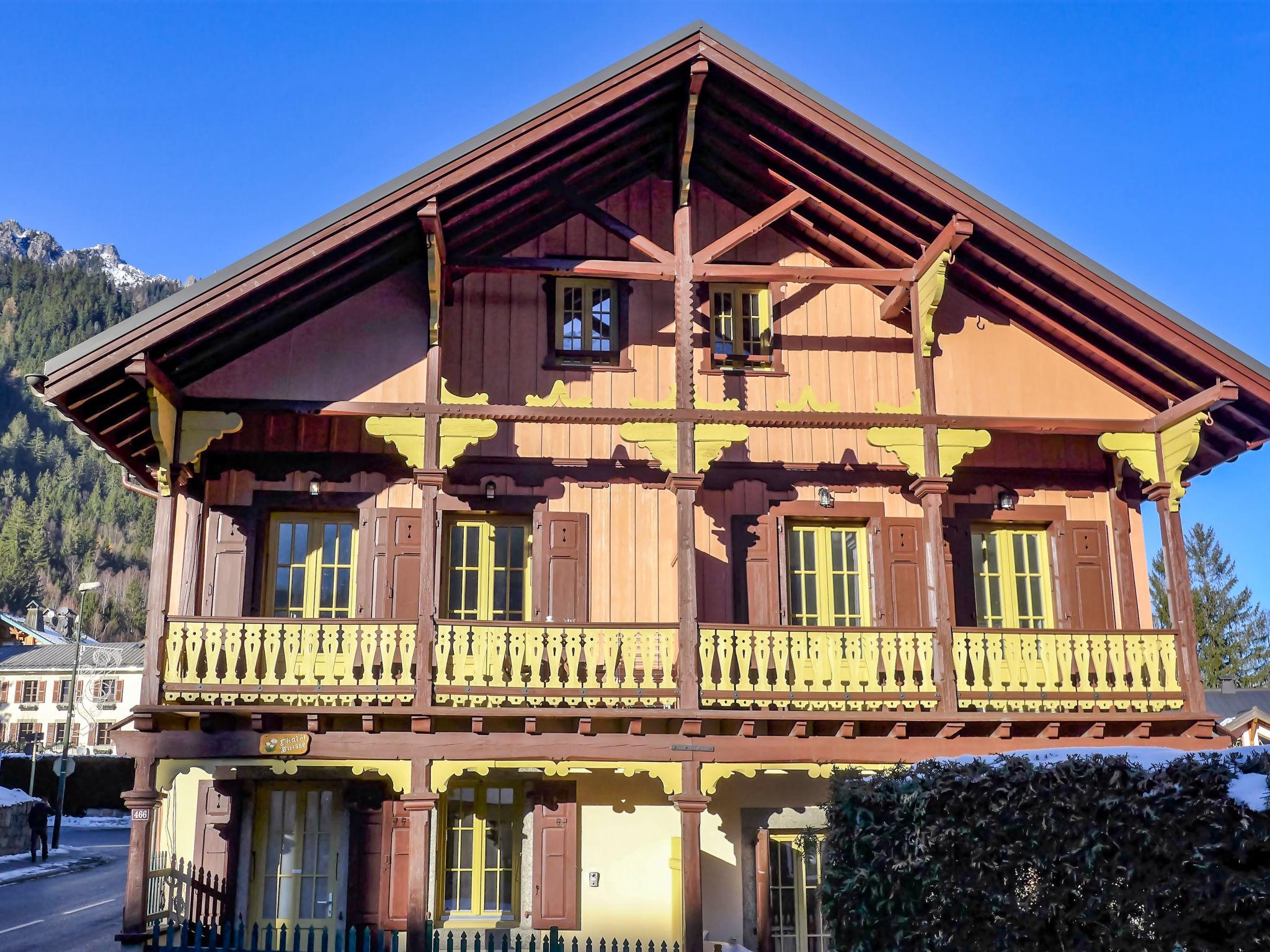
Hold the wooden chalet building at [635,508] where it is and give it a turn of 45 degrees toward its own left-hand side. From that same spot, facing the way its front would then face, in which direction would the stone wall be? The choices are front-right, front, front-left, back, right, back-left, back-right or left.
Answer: back

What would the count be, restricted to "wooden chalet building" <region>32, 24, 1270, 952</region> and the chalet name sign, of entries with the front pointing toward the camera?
2

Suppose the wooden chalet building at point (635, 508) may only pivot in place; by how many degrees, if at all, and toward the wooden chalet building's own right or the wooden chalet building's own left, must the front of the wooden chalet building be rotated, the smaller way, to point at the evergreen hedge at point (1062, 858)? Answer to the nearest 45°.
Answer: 0° — it already faces it

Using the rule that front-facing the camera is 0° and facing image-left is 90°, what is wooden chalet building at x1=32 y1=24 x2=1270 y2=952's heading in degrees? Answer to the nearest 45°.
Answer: approximately 0°

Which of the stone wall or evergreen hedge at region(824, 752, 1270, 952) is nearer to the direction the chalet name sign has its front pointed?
the evergreen hedge

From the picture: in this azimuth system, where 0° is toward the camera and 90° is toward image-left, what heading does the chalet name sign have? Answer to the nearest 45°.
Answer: approximately 0°

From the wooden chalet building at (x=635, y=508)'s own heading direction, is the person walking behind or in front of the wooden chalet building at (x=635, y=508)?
behind
